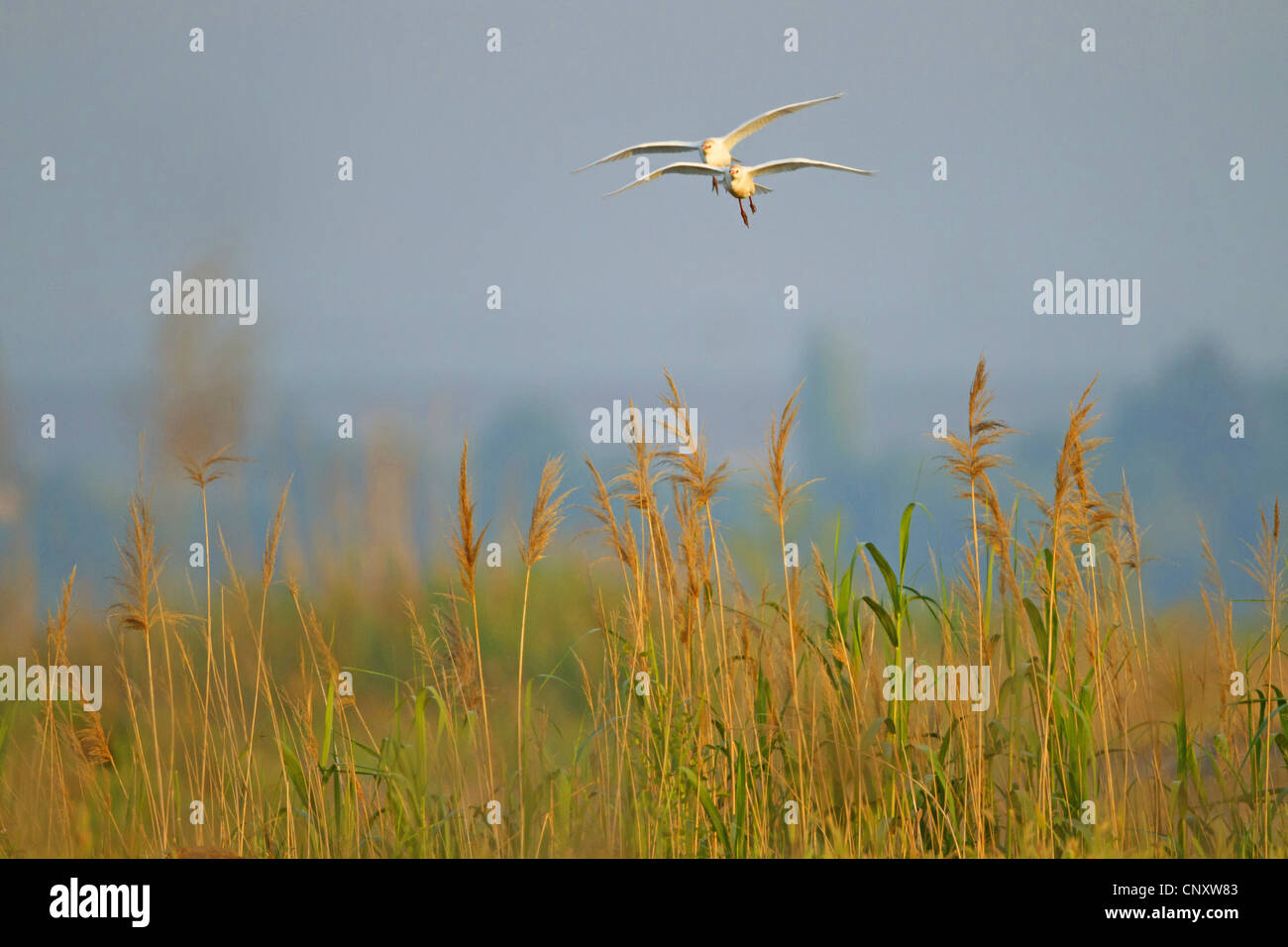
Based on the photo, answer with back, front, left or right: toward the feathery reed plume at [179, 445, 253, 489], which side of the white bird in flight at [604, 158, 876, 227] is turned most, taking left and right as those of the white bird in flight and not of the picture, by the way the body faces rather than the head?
right

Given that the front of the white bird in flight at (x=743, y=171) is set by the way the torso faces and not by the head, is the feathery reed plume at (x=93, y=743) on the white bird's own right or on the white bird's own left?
on the white bird's own right

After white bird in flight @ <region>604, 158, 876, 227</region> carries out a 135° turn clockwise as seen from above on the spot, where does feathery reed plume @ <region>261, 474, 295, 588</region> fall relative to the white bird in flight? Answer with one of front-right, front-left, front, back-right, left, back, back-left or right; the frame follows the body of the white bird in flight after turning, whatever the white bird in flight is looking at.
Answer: front-left

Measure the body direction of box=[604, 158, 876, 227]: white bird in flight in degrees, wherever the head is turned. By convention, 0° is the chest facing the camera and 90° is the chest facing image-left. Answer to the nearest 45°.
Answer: approximately 0°
